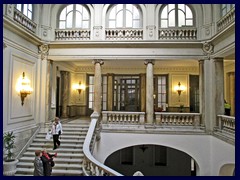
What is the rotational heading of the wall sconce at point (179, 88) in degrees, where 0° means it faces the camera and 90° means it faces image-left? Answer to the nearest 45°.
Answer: approximately 0°

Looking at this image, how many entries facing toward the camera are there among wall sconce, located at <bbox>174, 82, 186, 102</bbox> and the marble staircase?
2

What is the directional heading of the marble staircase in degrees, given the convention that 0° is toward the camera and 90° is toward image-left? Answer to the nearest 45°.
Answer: approximately 0°

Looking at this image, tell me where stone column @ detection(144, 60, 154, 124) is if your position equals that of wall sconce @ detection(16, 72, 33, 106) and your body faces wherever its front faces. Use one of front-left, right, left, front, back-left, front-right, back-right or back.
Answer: front-left

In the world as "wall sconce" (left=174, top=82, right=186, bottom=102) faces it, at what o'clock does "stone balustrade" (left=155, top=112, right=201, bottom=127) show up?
The stone balustrade is roughly at 12 o'clock from the wall sconce.

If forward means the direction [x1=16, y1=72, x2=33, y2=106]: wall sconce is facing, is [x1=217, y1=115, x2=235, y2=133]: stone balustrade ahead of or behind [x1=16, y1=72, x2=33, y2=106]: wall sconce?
ahead

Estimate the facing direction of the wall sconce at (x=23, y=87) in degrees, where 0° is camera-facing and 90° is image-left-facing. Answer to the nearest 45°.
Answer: approximately 315°

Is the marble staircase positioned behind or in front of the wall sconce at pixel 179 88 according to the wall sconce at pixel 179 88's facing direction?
in front

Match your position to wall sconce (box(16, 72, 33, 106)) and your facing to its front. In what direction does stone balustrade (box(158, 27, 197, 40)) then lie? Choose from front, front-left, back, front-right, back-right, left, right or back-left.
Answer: front-left

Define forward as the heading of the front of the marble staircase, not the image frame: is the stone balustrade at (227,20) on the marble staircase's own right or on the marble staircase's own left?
on the marble staircase's own left

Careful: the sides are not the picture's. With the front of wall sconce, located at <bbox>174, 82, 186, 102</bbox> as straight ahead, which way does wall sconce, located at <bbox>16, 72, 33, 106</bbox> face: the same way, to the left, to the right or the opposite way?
to the left

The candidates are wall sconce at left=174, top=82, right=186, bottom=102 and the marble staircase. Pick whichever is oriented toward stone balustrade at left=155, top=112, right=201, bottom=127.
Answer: the wall sconce
